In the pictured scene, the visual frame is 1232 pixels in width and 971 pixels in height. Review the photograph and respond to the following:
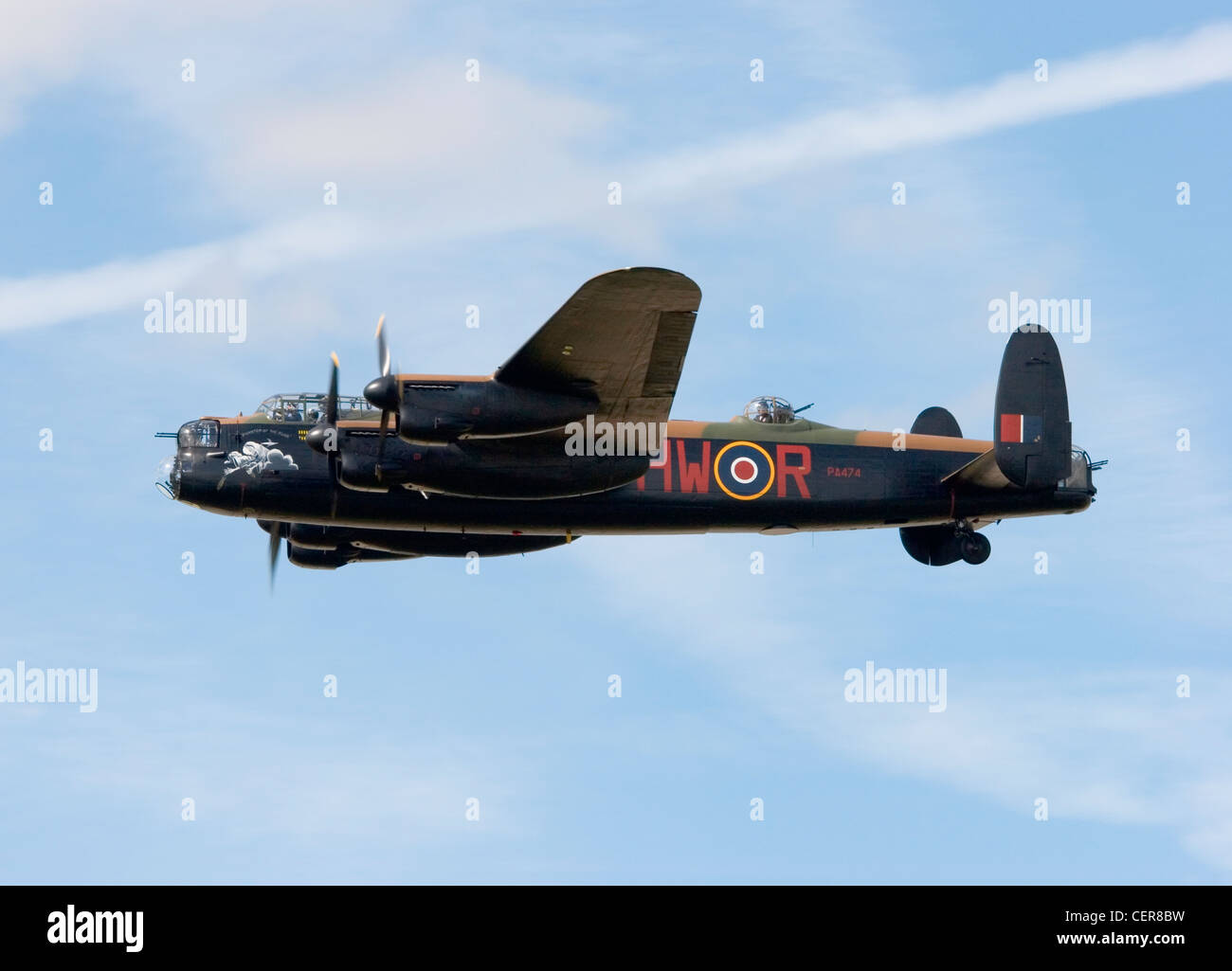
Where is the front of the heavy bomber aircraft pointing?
to the viewer's left
